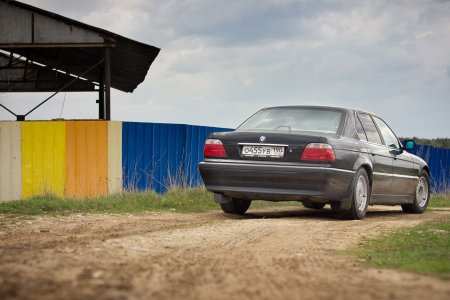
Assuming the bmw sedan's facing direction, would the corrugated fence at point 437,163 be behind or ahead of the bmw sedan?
ahead

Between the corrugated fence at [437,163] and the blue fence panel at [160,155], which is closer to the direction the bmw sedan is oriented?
the corrugated fence

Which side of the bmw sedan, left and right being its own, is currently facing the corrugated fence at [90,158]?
left

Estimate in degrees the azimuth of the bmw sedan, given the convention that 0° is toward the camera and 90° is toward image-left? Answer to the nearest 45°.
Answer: approximately 225°

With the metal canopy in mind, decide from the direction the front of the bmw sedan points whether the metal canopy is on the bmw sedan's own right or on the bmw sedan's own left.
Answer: on the bmw sedan's own left

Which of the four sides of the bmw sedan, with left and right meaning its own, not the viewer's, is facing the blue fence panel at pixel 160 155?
left

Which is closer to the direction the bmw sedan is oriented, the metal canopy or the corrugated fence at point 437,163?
the corrugated fence
